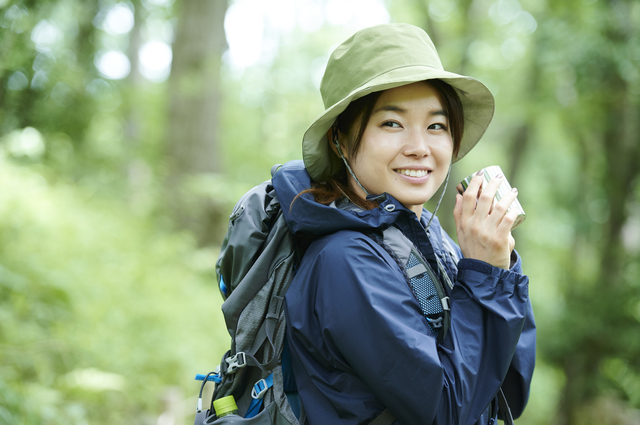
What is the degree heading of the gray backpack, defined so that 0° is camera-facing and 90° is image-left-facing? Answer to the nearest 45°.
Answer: approximately 90°

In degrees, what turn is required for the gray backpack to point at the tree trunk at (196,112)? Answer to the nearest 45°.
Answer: approximately 90° to its right

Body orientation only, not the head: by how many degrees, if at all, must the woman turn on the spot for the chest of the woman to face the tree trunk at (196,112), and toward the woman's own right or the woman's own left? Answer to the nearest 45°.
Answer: approximately 135° to the woman's own left

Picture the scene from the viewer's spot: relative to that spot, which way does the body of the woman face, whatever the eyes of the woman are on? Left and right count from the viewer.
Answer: facing the viewer and to the right of the viewer
